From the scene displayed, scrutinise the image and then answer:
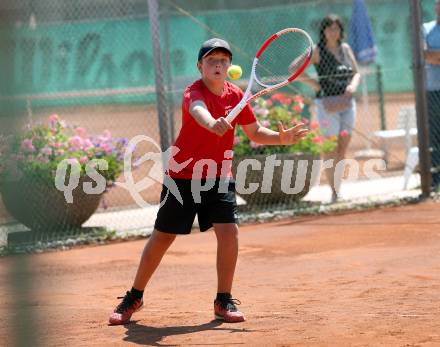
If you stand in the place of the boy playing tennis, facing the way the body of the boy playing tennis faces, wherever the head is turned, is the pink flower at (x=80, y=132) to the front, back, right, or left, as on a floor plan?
back

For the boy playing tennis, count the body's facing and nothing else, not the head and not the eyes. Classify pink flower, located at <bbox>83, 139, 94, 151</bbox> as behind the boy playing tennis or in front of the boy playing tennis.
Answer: behind

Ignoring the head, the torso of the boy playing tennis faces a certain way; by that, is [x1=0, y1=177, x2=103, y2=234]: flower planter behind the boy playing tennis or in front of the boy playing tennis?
behind

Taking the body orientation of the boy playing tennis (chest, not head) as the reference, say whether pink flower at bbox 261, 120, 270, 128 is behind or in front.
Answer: behind

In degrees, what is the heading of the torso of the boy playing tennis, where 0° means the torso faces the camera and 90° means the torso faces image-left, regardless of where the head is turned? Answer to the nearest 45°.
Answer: approximately 0°

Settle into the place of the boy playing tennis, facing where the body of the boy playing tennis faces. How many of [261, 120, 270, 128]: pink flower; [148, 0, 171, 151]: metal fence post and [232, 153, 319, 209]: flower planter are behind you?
3
